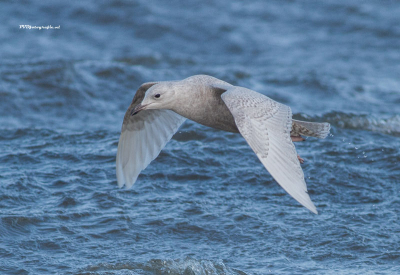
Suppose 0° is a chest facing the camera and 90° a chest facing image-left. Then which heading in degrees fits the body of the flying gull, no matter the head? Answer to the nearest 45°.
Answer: approximately 45°
